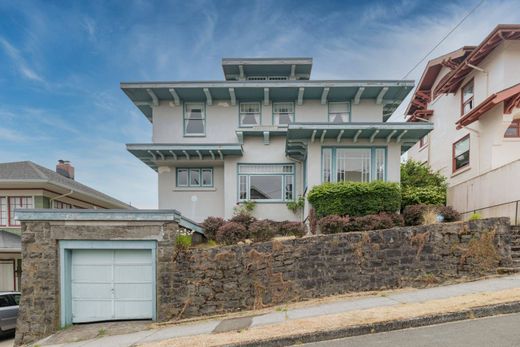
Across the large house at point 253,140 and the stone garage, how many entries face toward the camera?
2

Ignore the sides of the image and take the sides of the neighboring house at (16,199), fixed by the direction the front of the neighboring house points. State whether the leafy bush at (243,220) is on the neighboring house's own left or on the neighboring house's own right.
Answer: on the neighboring house's own left

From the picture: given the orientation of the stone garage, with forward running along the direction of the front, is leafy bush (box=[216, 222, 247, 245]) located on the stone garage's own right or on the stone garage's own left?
on the stone garage's own left

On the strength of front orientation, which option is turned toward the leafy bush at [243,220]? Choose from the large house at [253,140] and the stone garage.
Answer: the large house

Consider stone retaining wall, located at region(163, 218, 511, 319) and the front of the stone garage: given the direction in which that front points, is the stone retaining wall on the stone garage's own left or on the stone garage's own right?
on the stone garage's own left

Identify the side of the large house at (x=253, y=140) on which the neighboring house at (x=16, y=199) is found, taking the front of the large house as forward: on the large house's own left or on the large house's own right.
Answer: on the large house's own right
